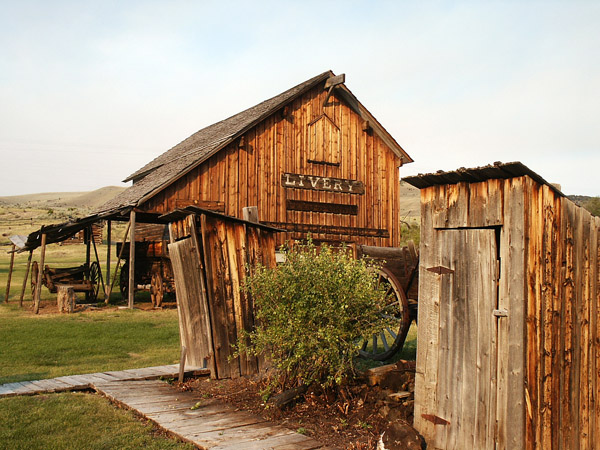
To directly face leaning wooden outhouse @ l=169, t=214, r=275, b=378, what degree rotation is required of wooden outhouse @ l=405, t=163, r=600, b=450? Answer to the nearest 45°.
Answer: approximately 90° to its right

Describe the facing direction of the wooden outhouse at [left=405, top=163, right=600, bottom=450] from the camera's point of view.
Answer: facing the viewer and to the left of the viewer

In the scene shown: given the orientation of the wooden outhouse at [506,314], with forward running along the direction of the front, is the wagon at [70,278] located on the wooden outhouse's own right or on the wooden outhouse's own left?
on the wooden outhouse's own right

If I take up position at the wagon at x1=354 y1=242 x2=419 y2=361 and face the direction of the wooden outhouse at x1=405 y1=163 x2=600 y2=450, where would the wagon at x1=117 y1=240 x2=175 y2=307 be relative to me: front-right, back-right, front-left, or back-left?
back-right

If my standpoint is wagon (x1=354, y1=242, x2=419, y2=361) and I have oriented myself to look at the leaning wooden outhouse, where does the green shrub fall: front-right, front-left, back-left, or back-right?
front-left

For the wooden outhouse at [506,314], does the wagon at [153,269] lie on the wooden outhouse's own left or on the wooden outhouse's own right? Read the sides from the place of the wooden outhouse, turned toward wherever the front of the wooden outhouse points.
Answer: on the wooden outhouse's own right

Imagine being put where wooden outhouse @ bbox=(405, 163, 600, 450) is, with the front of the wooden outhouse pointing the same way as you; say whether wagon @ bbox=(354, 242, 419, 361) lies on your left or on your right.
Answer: on your right

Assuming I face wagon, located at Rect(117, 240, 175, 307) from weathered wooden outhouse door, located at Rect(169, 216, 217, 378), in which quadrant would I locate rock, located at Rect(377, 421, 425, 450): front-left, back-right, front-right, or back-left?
back-right

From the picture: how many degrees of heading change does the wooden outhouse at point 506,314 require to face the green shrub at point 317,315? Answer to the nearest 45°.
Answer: approximately 90° to its right

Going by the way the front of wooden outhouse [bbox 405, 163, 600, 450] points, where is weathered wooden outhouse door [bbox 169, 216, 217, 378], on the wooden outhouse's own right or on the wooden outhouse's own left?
on the wooden outhouse's own right
